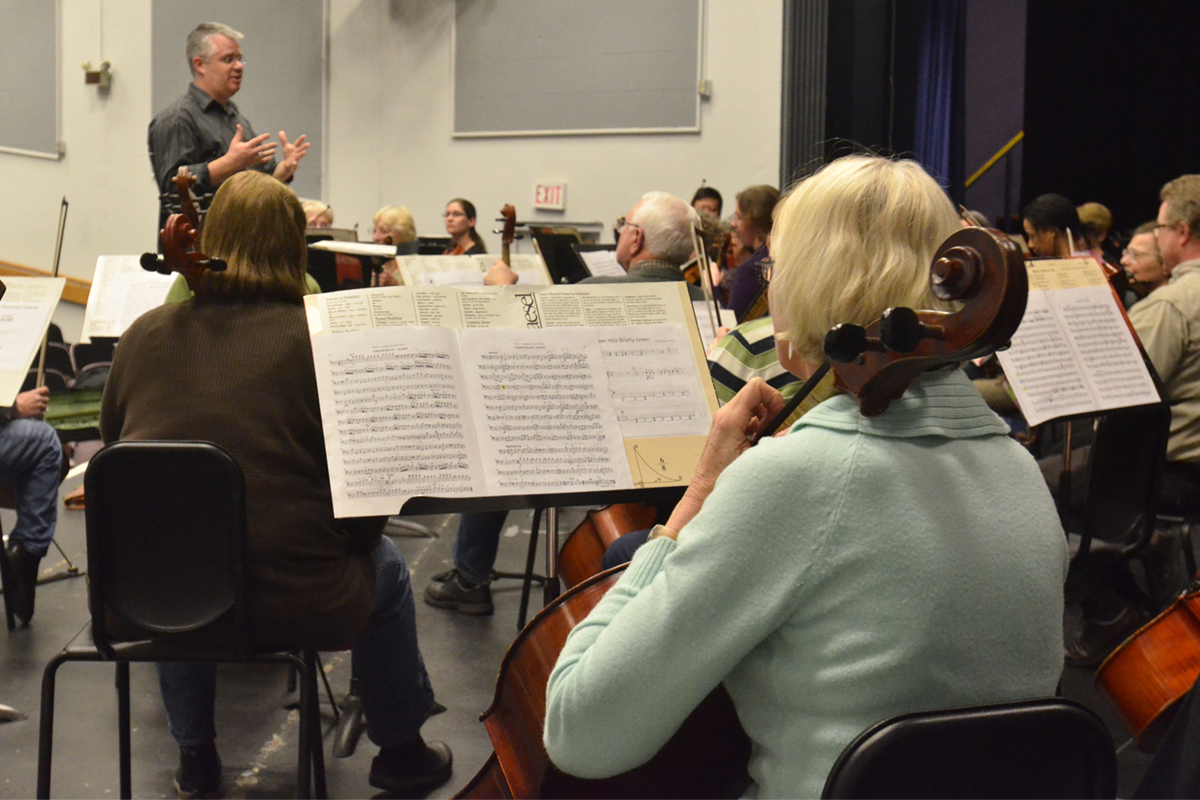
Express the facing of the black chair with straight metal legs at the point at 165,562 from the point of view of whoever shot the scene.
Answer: facing away from the viewer

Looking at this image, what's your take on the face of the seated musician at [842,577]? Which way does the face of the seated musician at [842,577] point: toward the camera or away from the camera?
away from the camera

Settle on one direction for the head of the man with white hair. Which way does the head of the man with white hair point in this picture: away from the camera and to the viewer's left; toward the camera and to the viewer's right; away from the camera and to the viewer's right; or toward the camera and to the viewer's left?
away from the camera and to the viewer's left

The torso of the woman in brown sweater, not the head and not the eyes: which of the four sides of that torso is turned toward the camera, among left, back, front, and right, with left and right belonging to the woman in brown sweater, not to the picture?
back

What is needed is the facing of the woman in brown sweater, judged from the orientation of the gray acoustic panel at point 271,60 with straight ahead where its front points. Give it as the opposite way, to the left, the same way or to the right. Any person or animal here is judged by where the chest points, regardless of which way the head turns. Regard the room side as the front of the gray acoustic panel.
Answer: the opposite way

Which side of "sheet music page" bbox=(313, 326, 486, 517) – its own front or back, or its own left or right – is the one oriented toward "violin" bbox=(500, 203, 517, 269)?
back
